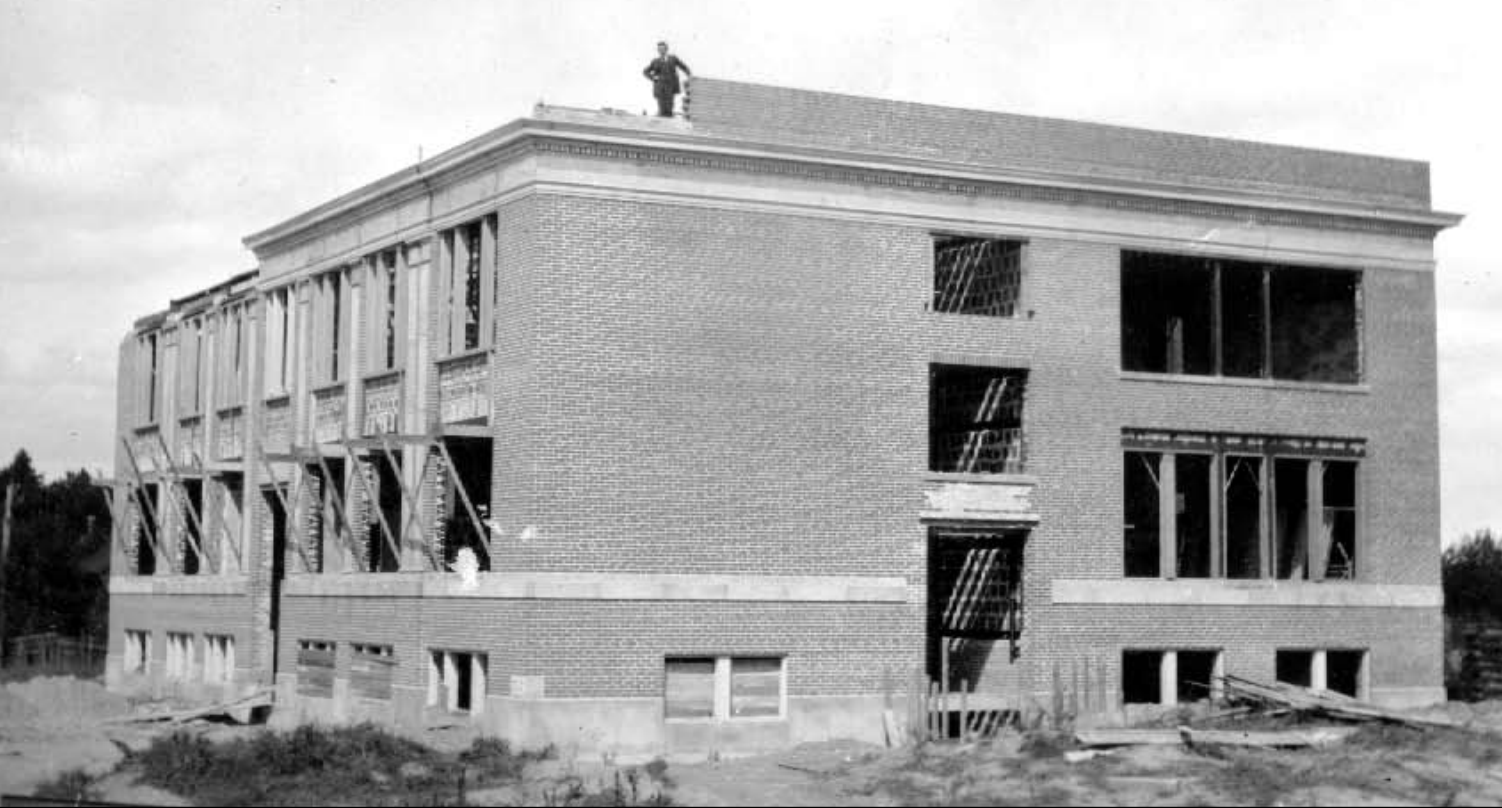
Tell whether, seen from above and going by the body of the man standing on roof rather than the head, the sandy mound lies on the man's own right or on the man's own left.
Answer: on the man's own right

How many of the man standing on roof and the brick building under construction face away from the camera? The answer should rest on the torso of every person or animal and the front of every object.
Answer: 0

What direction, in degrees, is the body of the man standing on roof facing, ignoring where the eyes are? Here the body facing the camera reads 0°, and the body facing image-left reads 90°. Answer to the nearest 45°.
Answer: approximately 0°
